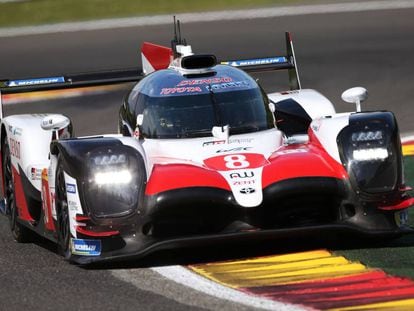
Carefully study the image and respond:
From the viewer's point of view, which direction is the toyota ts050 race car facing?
toward the camera
